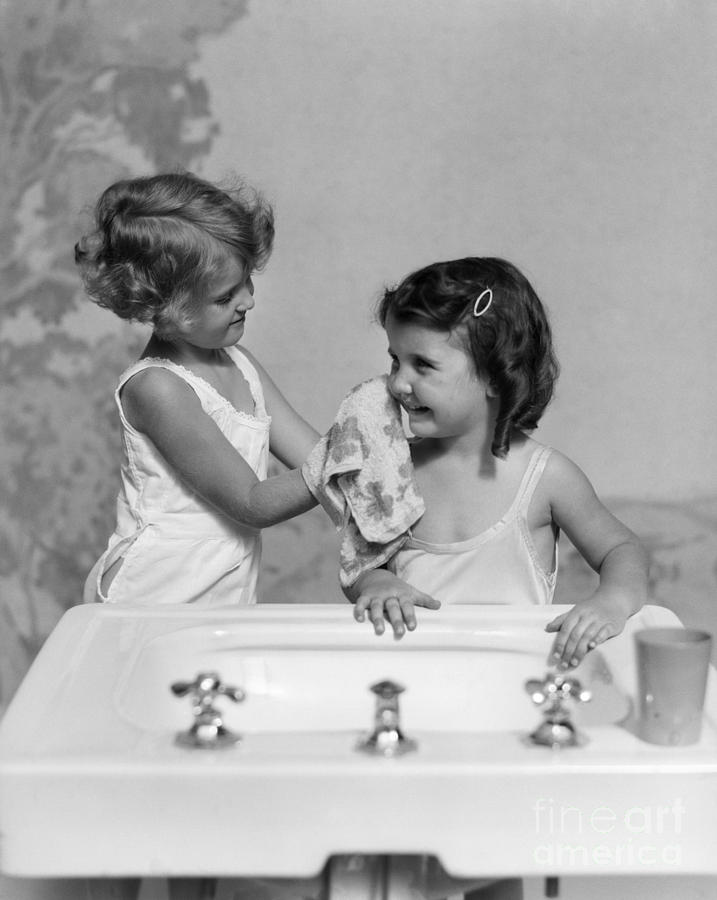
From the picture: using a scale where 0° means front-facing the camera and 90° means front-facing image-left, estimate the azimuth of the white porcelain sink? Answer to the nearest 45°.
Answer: approximately 180°
